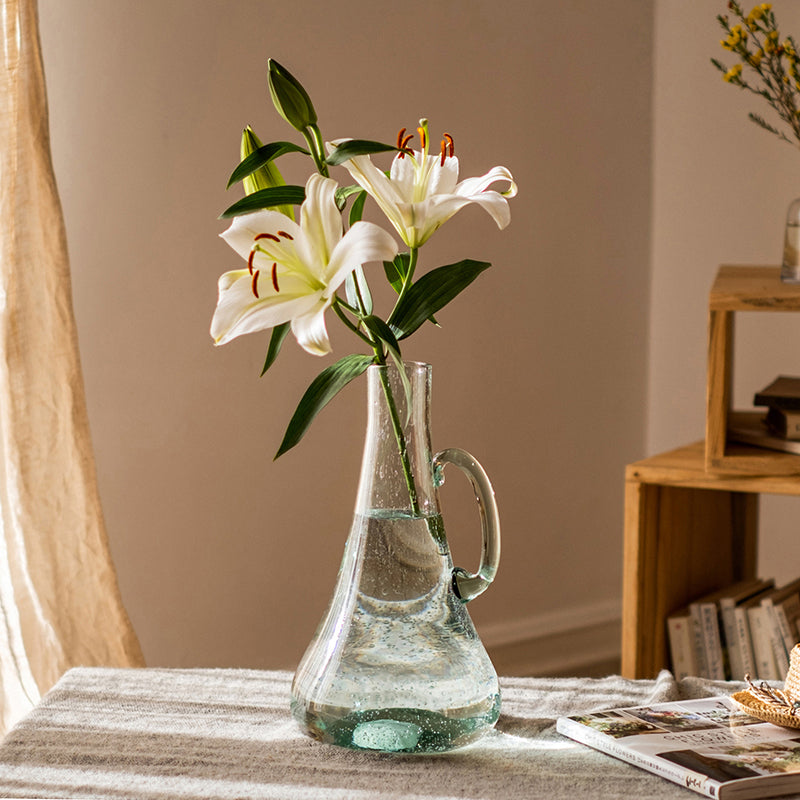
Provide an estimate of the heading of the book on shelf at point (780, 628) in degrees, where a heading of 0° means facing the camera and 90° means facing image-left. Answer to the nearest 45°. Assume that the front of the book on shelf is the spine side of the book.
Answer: approximately 45°

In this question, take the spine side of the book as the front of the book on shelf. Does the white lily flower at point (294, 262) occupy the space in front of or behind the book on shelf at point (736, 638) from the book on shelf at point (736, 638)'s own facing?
in front

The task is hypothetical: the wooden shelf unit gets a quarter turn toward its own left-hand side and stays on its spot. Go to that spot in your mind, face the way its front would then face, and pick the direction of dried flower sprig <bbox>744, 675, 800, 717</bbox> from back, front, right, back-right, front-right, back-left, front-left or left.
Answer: front-right

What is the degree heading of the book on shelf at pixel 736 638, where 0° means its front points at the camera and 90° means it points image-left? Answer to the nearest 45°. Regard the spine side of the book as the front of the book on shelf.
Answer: approximately 45°

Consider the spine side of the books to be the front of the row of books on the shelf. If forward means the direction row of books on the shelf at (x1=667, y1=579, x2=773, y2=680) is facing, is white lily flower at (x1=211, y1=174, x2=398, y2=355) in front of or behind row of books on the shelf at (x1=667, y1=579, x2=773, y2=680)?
in front
